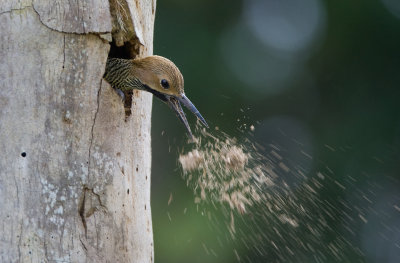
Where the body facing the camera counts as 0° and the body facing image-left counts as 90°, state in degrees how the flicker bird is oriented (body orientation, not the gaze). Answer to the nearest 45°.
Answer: approximately 270°
